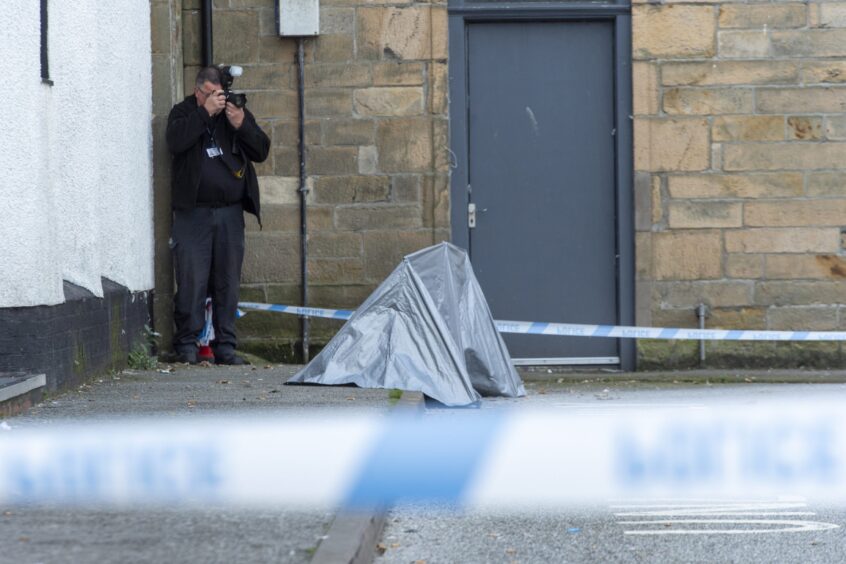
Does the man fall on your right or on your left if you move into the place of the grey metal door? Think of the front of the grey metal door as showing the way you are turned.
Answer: on your right

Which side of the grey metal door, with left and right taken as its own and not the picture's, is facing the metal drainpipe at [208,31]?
right

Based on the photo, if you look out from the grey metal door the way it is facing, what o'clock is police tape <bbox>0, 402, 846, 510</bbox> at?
The police tape is roughly at 12 o'clock from the grey metal door.

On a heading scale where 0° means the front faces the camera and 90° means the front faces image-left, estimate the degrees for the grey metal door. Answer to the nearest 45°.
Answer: approximately 0°

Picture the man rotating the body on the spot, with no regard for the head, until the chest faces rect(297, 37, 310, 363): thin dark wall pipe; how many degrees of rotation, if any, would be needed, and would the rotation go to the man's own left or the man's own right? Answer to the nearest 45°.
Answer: approximately 90° to the man's own left

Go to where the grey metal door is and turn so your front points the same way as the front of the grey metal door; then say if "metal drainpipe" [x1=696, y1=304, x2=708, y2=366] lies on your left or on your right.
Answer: on your left

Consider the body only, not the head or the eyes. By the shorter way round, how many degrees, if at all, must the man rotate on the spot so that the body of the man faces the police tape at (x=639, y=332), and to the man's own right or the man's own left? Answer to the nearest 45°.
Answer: approximately 45° to the man's own left
